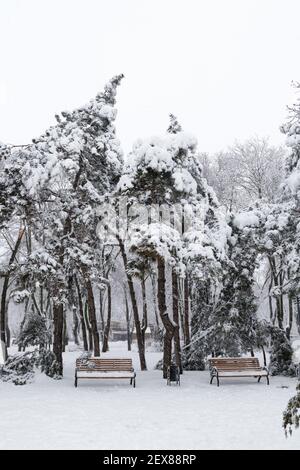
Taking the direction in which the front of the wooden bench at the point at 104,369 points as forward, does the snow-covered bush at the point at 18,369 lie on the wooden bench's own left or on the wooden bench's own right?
on the wooden bench's own right

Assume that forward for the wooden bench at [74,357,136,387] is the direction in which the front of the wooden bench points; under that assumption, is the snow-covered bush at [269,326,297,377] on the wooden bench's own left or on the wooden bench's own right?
on the wooden bench's own left

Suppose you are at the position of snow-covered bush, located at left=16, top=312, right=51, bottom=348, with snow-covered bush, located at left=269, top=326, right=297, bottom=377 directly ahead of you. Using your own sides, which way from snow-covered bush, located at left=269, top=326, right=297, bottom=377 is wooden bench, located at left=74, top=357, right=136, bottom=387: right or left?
right

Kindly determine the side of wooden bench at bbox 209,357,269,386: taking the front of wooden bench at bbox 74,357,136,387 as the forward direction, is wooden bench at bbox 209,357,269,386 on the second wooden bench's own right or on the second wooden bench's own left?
on the second wooden bench's own left

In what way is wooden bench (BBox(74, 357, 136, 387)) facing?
toward the camera

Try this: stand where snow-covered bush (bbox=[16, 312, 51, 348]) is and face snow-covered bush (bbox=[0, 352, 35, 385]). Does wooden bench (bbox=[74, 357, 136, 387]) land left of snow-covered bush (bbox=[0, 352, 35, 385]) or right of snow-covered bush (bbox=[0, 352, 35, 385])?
left

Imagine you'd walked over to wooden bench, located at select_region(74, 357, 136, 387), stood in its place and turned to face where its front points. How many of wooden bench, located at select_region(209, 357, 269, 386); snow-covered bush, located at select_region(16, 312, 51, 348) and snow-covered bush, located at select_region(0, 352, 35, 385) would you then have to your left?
1

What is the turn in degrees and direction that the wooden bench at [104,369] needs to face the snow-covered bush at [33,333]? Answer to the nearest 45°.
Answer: approximately 135° to its right
